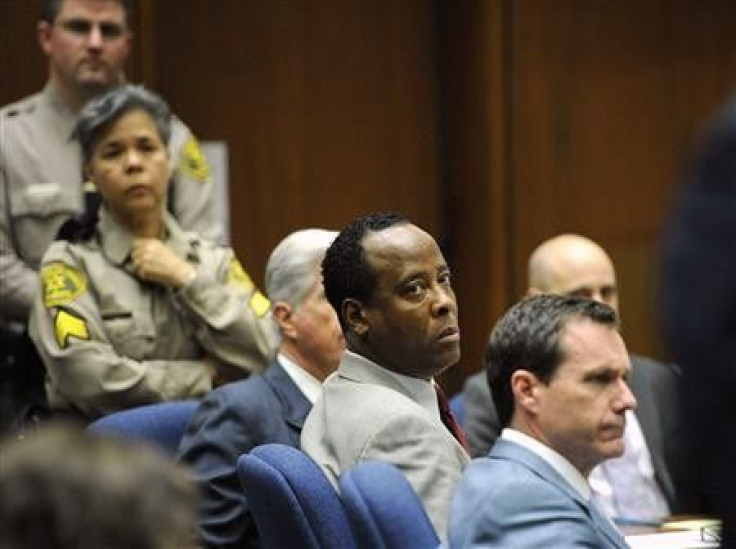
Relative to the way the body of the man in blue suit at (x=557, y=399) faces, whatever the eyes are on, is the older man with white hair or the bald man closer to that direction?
the bald man

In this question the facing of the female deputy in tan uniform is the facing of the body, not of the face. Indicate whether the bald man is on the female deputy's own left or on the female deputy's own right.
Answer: on the female deputy's own left

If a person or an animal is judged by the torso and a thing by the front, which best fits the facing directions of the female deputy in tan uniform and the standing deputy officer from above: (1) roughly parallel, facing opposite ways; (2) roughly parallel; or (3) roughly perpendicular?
roughly parallel

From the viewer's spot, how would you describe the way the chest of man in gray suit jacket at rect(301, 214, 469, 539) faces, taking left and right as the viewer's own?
facing to the right of the viewer

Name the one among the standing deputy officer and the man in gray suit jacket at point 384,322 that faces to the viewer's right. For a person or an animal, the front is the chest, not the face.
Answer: the man in gray suit jacket

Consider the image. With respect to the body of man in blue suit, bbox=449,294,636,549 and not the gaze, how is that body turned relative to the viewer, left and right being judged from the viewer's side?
facing to the right of the viewer

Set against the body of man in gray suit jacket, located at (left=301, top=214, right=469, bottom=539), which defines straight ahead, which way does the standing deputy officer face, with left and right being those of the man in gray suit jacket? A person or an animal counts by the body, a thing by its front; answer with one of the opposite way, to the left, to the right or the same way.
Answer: to the right

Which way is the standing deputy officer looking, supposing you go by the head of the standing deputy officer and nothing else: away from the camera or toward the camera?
toward the camera

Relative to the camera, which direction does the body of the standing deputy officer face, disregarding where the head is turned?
toward the camera

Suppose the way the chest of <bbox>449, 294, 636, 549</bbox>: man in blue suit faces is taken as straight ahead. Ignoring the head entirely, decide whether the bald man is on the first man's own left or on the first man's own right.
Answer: on the first man's own left

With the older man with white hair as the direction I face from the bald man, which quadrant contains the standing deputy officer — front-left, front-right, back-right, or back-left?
front-right

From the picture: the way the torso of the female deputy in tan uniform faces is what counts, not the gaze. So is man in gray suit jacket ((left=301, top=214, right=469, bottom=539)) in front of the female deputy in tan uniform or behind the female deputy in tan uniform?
in front

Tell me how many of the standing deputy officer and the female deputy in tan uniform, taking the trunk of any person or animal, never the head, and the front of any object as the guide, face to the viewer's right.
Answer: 0

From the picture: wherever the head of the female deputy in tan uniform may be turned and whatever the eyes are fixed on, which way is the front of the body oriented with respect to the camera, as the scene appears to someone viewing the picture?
toward the camera

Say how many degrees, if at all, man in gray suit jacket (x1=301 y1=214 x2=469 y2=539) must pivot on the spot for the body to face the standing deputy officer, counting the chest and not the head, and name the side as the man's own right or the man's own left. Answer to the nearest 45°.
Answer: approximately 135° to the man's own left

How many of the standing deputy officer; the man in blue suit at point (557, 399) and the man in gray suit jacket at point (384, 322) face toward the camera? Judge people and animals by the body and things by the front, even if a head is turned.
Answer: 1

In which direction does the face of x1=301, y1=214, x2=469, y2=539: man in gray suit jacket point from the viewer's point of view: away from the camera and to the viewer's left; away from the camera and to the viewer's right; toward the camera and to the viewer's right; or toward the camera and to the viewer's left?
toward the camera and to the viewer's right

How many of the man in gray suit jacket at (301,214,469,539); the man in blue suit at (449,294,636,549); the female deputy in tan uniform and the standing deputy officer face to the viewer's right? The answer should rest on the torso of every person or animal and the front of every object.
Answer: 2

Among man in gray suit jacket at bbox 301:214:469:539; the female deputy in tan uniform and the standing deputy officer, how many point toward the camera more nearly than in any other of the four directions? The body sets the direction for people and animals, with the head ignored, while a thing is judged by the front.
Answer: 2
